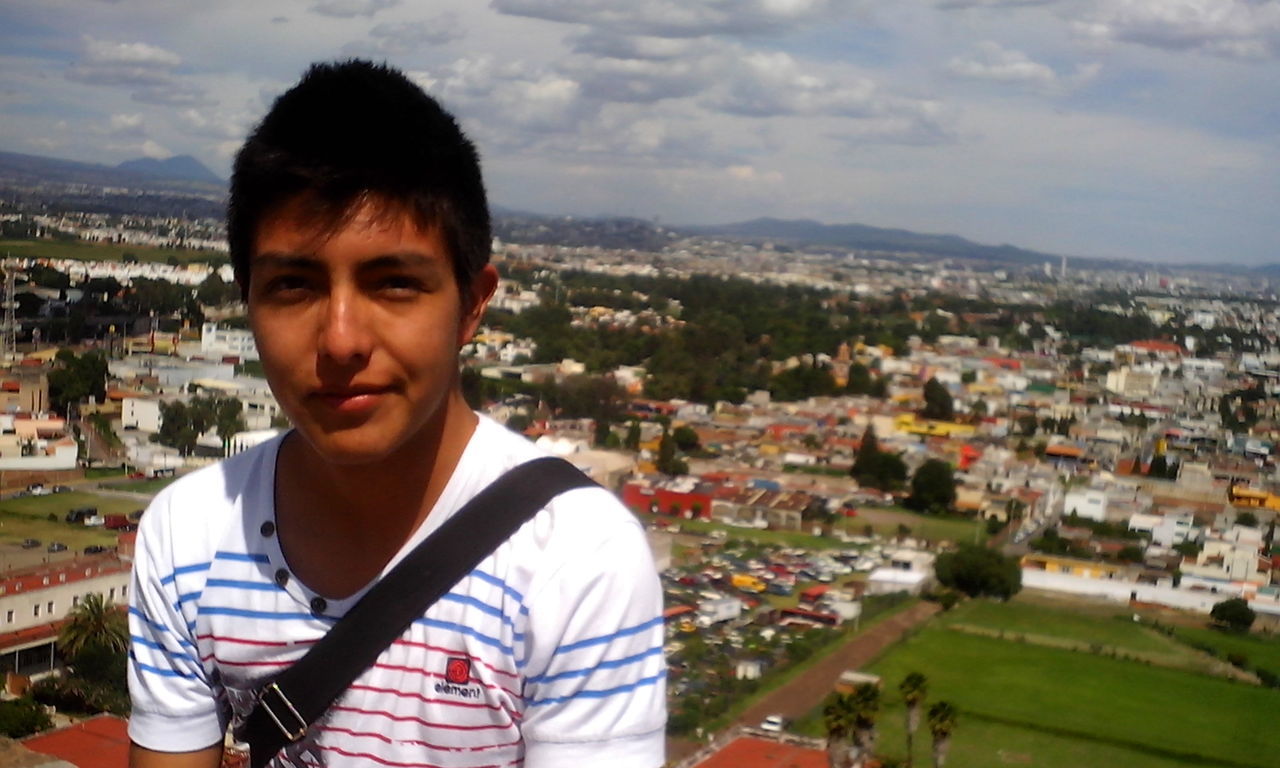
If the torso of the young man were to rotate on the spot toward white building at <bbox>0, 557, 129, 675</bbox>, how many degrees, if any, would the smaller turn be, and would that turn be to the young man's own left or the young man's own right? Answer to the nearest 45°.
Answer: approximately 135° to the young man's own right

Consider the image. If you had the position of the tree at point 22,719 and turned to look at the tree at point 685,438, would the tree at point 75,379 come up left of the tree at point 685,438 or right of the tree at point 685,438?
left

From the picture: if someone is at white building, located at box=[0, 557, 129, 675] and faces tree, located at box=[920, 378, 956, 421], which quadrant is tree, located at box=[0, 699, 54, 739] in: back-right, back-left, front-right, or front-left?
back-right

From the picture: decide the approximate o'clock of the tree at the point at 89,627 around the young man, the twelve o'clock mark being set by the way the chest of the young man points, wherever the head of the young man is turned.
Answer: The tree is roughly at 4 o'clock from the young man.

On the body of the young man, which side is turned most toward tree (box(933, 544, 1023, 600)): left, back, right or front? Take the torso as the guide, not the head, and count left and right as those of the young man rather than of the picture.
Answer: back

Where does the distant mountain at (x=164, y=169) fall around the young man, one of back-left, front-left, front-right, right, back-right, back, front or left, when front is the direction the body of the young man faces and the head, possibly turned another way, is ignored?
back-right

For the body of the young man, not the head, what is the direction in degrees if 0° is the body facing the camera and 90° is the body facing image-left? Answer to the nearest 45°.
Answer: approximately 45°

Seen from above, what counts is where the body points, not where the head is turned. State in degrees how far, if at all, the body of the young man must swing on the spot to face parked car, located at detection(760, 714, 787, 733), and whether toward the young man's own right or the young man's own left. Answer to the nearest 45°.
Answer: approximately 135° to the young man's own right
